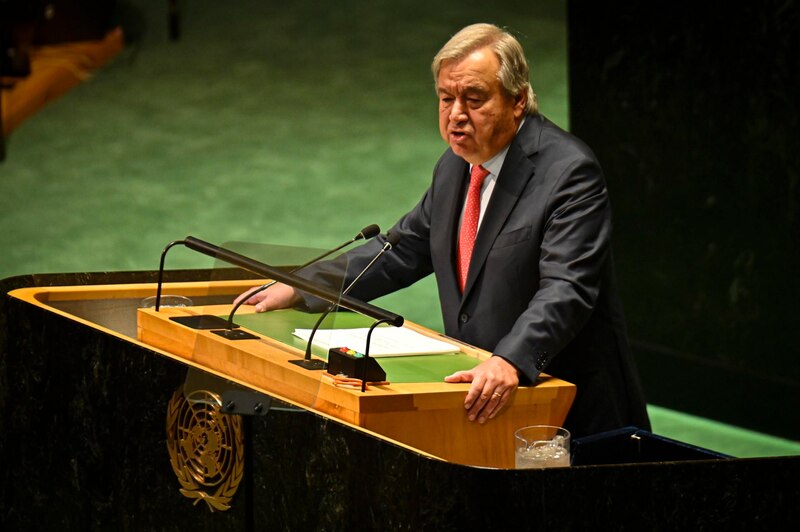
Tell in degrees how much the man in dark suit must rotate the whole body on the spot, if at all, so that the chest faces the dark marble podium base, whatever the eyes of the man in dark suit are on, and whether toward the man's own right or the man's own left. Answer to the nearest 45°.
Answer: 0° — they already face it

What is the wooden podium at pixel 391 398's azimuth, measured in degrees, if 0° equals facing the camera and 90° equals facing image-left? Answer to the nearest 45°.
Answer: approximately 45°

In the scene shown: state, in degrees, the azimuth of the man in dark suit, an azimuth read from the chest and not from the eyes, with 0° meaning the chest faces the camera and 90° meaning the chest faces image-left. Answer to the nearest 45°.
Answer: approximately 45°
